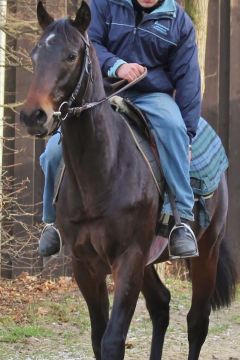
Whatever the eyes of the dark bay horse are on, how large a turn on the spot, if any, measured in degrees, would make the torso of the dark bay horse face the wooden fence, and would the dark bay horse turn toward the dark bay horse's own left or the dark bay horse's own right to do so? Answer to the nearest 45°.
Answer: approximately 135° to the dark bay horse's own right

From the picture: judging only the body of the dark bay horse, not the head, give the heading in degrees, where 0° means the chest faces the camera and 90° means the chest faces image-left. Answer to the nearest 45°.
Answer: approximately 45°

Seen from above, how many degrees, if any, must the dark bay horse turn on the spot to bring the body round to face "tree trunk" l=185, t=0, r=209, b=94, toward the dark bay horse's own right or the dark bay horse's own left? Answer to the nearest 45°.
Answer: approximately 135° to the dark bay horse's own right
